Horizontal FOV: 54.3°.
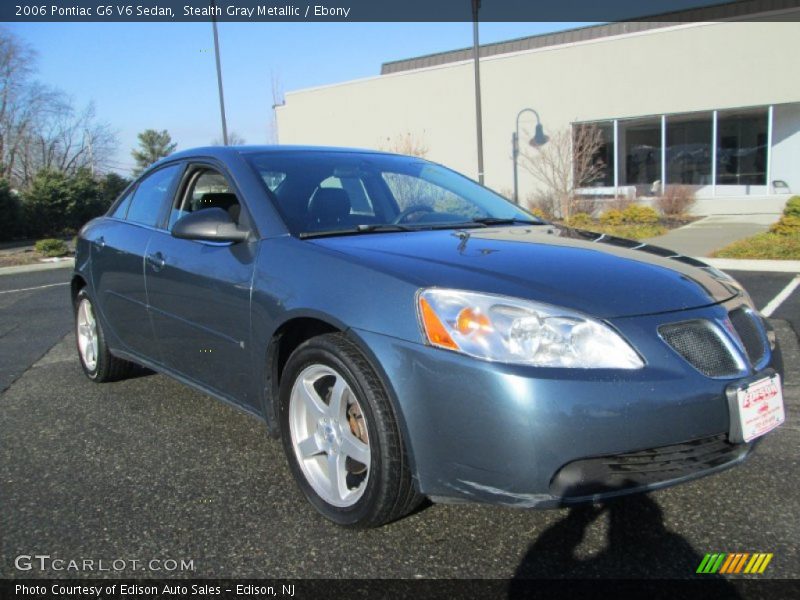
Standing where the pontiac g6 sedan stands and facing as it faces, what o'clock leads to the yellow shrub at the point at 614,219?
The yellow shrub is roughly at 8 o'clock from the pontiac g6 sedan.

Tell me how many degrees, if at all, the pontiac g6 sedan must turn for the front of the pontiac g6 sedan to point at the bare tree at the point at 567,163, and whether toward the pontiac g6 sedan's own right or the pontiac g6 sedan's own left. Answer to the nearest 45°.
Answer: approximately 135° to the pontiac g6 sedan's own left

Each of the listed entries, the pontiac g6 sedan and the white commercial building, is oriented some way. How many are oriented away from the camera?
0

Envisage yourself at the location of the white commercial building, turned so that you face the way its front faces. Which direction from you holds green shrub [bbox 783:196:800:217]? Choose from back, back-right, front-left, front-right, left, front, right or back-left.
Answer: front-left

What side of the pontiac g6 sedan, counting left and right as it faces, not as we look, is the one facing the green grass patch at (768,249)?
left

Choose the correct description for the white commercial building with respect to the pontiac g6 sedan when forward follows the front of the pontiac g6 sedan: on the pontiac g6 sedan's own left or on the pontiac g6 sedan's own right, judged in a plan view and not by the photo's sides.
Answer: on the pontiac g6 sedan's own left

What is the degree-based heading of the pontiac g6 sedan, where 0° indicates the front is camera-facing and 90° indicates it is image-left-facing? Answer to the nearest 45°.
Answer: approximately 315°

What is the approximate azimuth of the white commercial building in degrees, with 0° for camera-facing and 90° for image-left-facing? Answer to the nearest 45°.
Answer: approximately 45°

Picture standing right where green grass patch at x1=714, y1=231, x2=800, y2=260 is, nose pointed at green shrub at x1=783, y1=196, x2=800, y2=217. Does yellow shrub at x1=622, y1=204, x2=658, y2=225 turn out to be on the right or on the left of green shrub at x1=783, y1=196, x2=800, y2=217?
left

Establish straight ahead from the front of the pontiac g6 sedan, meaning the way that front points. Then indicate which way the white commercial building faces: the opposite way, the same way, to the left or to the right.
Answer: to the right

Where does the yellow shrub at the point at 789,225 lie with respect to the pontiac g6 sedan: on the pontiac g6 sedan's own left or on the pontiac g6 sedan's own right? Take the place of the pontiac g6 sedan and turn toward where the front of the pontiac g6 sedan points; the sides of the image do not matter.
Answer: on the pontiac g6 sedan's own left

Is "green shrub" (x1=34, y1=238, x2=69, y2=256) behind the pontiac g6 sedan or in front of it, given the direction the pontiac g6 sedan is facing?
behind

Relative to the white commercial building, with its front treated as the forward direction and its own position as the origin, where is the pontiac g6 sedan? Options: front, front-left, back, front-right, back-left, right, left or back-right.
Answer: front-left
